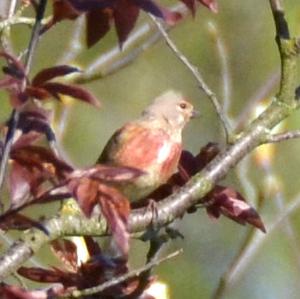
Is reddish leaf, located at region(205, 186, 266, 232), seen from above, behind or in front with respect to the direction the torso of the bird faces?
in front

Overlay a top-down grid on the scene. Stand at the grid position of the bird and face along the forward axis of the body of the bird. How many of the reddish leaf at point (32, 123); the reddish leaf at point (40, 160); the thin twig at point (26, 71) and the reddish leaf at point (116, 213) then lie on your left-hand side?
0

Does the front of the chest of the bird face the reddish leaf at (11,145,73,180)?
no

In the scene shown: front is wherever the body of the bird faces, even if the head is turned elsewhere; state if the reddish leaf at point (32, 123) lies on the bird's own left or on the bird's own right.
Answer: on the bird's own right

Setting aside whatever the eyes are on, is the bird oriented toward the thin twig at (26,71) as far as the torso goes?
no

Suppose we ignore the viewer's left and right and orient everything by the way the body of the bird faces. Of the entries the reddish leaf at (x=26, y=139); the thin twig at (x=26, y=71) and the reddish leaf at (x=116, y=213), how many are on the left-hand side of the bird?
0

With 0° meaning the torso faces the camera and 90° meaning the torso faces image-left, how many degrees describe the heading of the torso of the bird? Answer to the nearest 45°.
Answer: approximately 315°
